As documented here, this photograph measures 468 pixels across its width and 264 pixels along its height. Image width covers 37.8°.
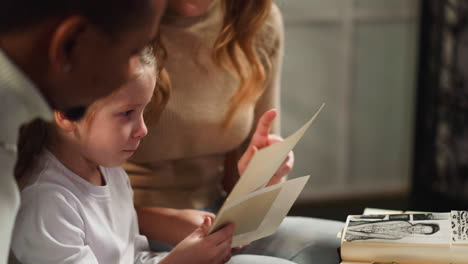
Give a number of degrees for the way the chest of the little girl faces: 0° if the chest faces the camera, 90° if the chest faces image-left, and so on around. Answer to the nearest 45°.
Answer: approximately 315°

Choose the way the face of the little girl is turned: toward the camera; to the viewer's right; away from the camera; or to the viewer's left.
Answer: to the viewer's right
